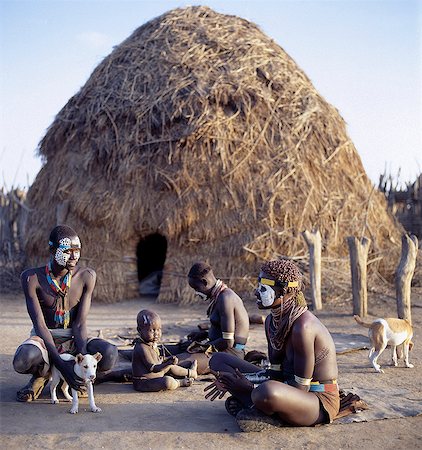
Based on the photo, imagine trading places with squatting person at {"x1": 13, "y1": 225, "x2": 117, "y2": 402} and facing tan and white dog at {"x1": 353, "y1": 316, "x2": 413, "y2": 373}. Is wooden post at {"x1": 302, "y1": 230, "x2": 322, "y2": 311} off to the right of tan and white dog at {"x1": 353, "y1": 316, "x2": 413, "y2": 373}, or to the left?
left

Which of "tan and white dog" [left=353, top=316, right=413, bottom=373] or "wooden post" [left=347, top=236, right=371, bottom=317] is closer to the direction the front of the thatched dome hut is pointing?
the tan and white dog

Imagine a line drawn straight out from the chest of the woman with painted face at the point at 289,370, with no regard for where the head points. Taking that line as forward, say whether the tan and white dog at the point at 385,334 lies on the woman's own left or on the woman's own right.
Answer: on the woman's own right

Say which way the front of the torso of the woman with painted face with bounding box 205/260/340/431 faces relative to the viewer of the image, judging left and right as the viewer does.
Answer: facing to the left of the viewer

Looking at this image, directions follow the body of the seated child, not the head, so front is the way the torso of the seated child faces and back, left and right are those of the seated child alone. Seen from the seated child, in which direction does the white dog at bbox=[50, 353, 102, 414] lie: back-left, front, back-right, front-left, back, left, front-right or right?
back-right

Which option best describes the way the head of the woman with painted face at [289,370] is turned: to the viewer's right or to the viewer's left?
to the viewer's left

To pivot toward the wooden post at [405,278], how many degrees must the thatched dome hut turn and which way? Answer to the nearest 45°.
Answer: approximately 45° to its left

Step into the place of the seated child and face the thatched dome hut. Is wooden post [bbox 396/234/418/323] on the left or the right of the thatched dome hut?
right
